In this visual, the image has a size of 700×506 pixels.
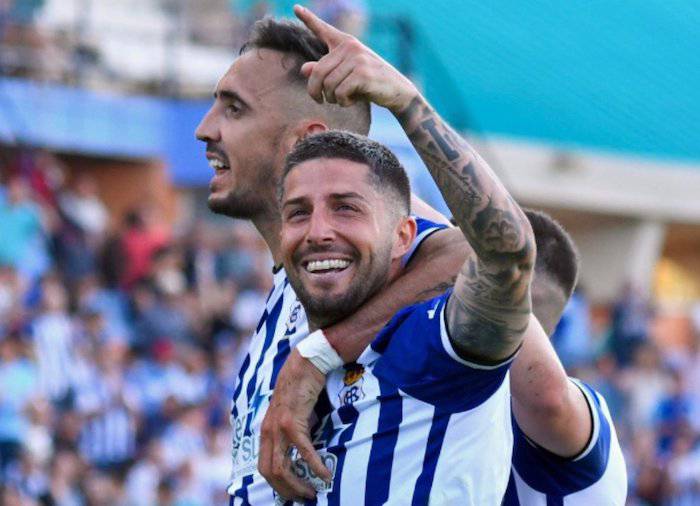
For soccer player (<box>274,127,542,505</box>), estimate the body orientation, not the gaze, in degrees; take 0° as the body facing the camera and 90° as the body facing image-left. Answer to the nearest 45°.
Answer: approximately 45°

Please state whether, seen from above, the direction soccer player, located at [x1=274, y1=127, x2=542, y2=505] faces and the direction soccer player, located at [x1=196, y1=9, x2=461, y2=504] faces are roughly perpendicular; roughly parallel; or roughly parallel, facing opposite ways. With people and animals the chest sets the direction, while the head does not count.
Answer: roughly parallel

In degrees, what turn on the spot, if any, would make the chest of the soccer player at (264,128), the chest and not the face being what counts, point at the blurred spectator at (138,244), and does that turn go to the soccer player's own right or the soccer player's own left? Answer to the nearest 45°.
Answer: approximately 135° to the soccer player's own right

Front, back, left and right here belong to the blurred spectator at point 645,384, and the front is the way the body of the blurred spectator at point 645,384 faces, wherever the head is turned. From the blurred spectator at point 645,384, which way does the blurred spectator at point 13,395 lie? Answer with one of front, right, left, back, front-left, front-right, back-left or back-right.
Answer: front-right

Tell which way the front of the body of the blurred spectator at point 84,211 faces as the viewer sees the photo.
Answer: toward the camera

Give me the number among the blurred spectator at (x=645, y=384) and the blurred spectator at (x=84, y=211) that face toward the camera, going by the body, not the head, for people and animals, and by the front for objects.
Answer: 2

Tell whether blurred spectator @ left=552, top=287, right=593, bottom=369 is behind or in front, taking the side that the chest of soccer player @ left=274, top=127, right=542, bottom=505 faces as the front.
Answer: behind

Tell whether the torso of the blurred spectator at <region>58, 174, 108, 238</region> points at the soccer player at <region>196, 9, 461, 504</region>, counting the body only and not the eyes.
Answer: yes

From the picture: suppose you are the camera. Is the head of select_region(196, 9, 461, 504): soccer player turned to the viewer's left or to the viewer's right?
to the viewer's left

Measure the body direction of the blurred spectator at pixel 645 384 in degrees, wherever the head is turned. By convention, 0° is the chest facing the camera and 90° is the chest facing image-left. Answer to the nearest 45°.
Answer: approximately 0°
